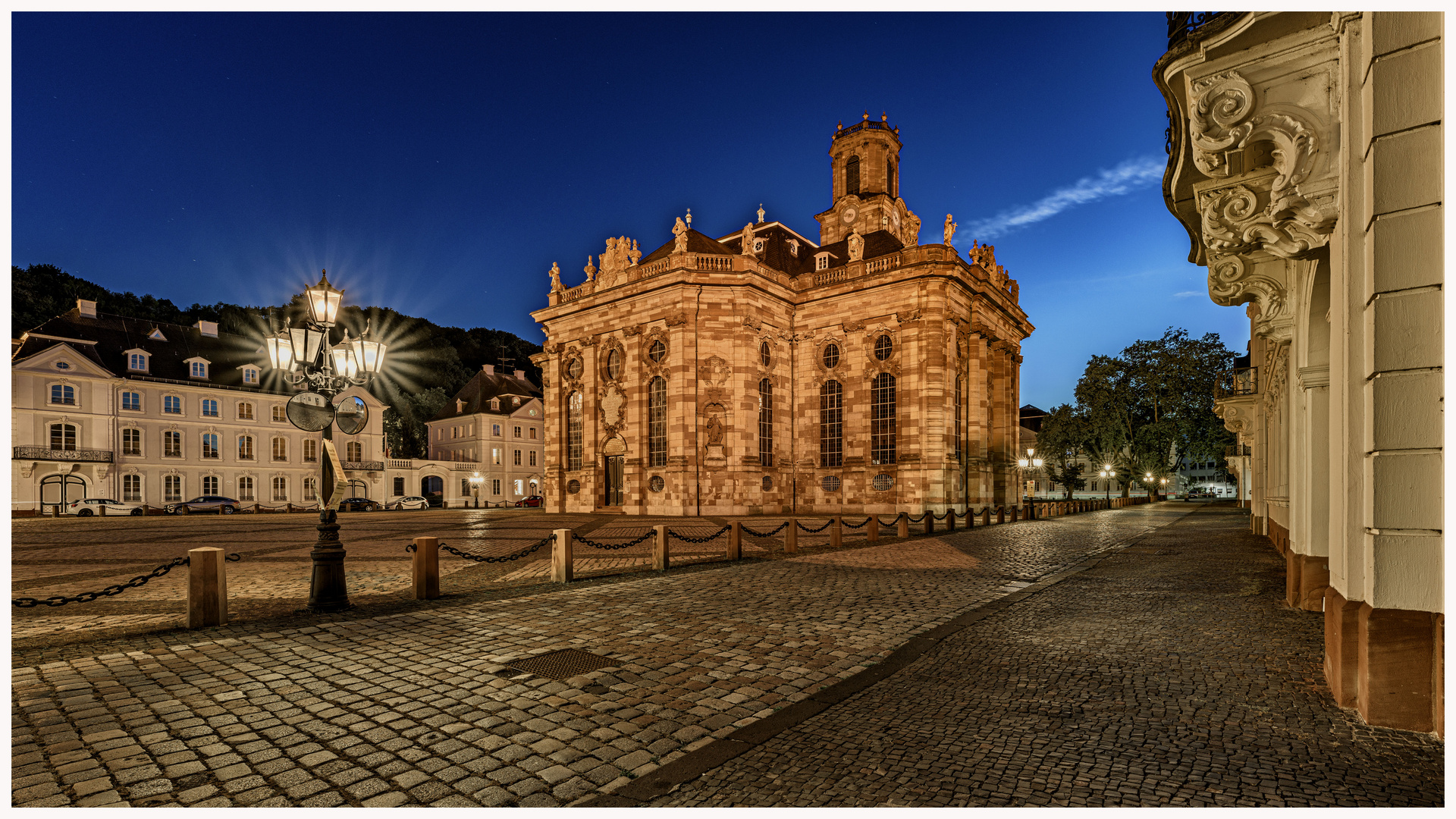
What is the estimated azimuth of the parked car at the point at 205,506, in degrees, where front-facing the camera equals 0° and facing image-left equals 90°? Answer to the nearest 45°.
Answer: approximately 90°

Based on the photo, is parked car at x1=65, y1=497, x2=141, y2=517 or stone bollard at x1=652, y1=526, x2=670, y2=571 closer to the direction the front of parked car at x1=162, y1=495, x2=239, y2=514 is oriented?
the parked car

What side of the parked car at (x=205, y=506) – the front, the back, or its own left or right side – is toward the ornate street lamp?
left

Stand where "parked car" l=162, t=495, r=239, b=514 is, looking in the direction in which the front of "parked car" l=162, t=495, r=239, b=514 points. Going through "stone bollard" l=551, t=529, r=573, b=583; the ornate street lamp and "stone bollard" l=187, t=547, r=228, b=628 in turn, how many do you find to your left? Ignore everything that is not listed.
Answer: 3
